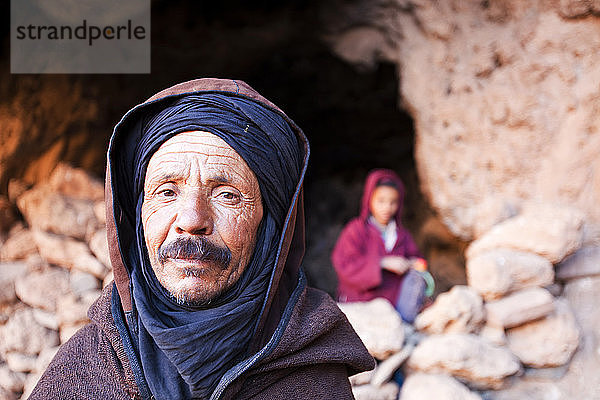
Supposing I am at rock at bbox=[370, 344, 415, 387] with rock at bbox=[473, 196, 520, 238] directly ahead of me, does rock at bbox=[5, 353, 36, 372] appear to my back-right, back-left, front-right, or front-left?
back-left

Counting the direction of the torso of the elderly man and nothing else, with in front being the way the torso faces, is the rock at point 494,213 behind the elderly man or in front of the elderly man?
behind

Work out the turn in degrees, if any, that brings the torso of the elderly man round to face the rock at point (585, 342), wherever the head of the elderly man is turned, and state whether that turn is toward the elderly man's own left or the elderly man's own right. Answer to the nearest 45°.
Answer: approximately 135° to the elderly man's own left

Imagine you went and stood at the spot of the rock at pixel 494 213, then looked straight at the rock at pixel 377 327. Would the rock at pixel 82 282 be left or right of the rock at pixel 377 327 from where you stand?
right

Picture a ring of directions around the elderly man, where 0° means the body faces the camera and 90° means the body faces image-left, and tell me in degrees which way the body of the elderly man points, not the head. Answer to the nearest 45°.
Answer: approximately 0°

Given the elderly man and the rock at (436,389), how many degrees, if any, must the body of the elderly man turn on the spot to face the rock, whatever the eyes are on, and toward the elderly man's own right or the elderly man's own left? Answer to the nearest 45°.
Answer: approximately 135° to the elderly man's own left

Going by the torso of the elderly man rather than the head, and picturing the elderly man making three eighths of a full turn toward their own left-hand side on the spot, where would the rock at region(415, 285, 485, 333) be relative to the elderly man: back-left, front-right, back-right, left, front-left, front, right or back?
front
